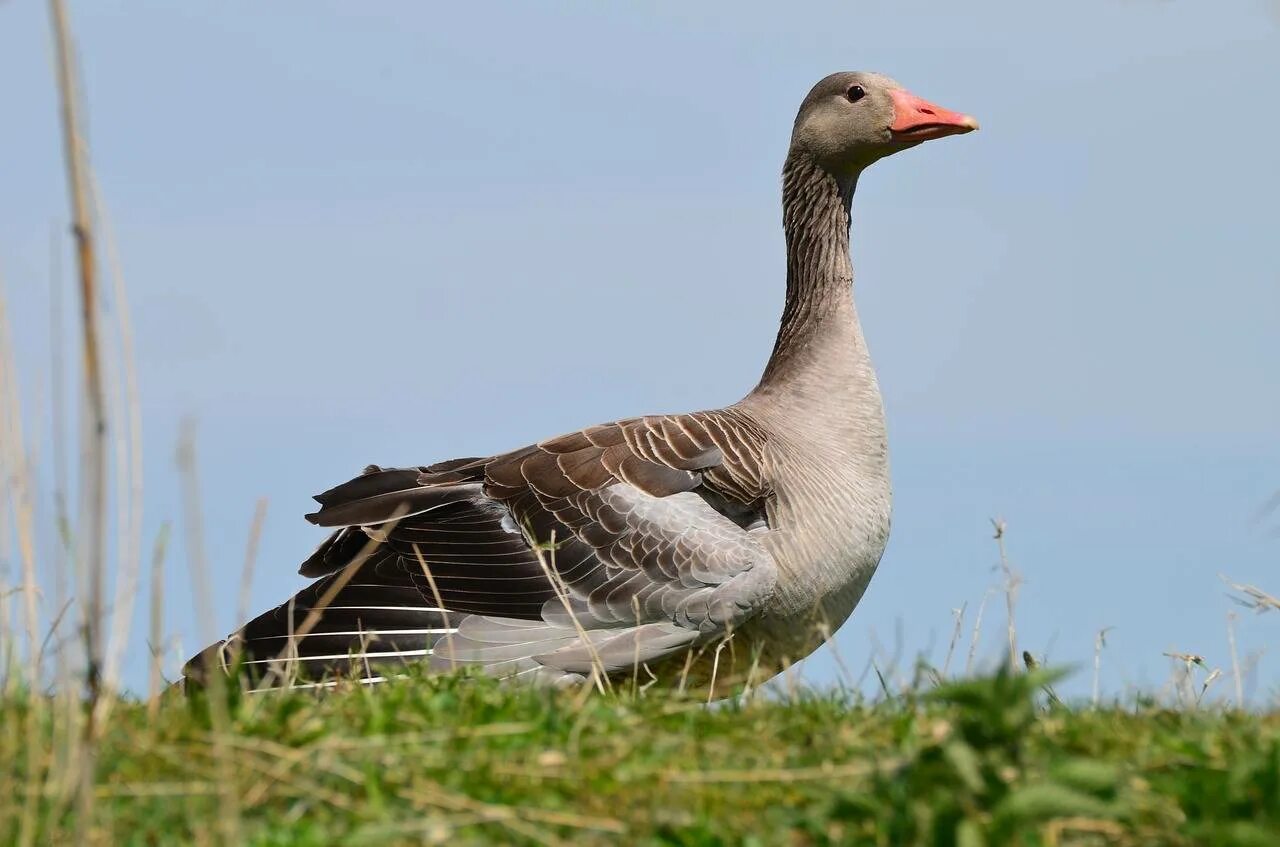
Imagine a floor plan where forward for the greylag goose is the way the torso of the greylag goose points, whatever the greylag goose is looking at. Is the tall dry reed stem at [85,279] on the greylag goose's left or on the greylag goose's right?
on the greylag goose's right

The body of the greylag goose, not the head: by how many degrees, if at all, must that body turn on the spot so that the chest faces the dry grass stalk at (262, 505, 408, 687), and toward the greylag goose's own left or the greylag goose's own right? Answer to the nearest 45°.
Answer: approximately 135° to the greylag goose's own right

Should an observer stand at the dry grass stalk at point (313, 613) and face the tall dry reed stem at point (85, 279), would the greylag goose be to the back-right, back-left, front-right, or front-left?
back-left

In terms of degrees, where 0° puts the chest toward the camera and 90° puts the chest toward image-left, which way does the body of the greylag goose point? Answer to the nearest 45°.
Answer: approximately 270°
